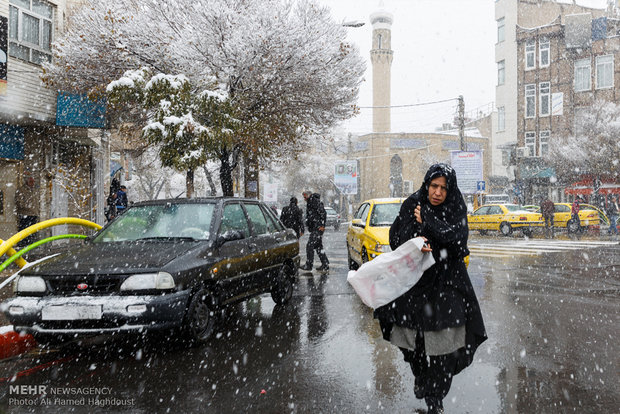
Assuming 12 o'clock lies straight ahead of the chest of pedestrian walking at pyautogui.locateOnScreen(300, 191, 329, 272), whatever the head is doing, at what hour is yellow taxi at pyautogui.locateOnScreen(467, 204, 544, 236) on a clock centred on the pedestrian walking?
The yellow taxi is roughly at 4 o'clock from the pedestrian walking.

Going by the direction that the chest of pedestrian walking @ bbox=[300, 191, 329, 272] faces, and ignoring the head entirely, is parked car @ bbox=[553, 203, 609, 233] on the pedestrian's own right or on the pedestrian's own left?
on the pedestrian's own right

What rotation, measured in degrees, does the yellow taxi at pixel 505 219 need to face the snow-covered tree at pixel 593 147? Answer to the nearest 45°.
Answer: approximately 90° to its right

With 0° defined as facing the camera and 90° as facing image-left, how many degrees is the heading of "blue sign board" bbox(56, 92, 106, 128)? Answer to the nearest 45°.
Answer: approximately 0°

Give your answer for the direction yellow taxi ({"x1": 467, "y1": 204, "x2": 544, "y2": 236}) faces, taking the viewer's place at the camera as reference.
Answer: facing away from the viewer and to the left of the viewer

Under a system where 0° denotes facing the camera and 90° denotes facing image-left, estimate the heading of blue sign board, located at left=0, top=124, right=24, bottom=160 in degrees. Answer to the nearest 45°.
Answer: approximately 315°

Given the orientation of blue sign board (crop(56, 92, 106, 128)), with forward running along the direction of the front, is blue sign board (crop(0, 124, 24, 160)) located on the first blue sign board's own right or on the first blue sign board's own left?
on the first blue sign board's own right

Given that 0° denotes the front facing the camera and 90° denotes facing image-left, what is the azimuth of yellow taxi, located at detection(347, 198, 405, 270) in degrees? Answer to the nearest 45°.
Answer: approximately 315°

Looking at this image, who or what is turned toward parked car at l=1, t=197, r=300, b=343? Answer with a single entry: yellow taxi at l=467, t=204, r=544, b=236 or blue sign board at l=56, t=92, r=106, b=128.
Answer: the blue sign board
